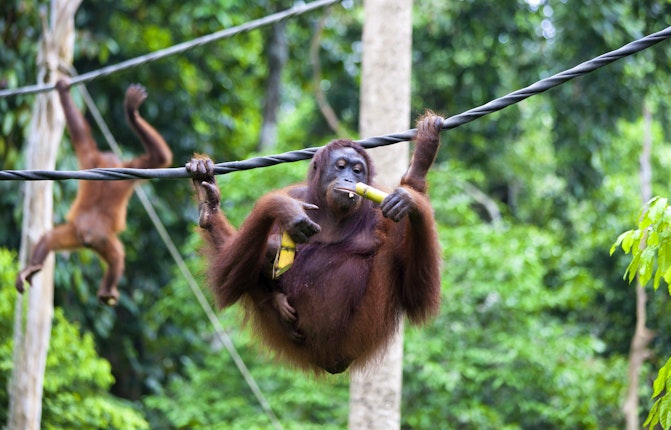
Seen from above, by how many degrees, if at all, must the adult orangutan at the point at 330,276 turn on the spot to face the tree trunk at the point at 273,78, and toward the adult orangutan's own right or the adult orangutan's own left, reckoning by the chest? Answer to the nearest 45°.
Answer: approximately 180°

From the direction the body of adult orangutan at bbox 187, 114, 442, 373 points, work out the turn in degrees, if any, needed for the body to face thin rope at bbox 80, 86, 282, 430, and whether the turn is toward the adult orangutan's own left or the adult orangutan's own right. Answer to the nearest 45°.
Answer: approximately 180°

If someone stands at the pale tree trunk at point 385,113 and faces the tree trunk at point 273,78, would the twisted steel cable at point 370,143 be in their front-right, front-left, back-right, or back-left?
back-left

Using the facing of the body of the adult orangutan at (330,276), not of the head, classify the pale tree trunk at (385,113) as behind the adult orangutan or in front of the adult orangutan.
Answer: behind

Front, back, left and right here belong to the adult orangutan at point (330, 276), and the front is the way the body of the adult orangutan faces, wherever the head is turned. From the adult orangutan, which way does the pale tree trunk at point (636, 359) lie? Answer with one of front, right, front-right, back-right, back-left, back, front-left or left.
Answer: back-left

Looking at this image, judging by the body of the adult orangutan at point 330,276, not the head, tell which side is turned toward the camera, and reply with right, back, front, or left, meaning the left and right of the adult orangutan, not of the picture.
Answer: front

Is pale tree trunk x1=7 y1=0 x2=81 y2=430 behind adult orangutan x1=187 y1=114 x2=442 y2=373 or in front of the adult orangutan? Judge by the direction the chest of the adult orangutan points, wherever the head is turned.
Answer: behind

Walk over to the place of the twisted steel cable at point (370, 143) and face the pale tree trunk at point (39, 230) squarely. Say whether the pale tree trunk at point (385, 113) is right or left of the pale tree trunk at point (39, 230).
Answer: right

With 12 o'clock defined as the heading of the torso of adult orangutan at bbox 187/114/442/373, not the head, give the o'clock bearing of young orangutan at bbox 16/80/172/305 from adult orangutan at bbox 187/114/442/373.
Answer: young orangutan at bbox 16/80/172/305 is roughly at 5 o'clock from adult orangutan at bbox 187/114/442/373.

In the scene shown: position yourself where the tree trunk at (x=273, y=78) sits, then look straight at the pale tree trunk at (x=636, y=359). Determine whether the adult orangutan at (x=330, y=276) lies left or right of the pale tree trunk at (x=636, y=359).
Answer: right
